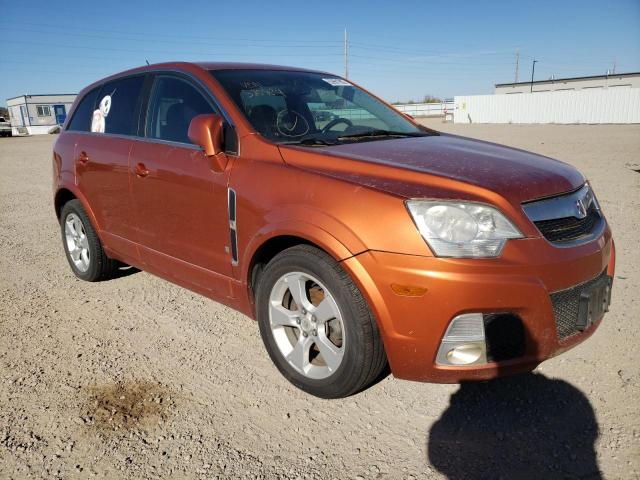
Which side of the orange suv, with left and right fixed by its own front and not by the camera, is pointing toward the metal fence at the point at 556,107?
left
